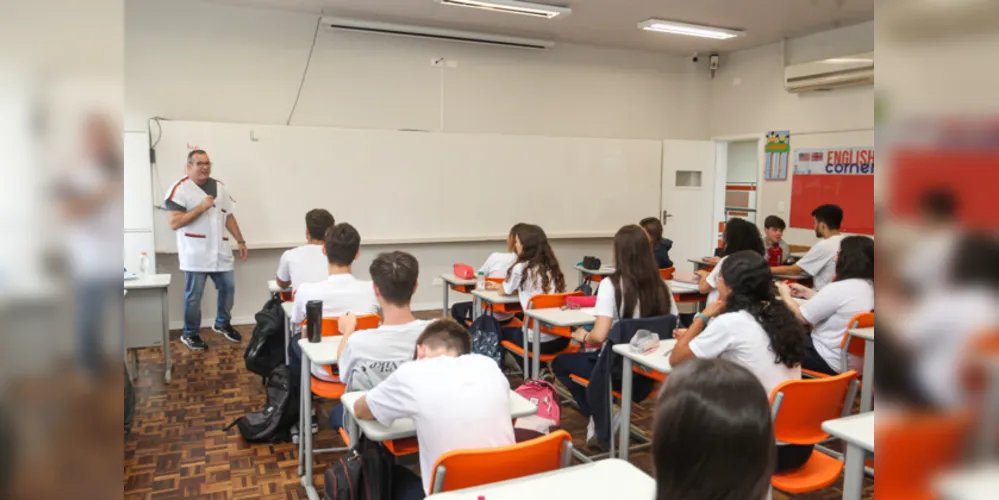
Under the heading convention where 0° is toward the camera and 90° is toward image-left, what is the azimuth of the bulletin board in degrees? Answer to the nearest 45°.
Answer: approximately 45°

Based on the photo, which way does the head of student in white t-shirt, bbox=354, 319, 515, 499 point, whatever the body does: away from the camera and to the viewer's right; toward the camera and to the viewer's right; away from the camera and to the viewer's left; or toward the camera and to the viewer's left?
away from the camera and to the viewer's left

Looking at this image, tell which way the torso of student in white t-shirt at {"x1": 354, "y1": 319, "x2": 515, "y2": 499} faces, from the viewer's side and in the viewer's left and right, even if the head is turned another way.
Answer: facing away from the viewer and to the left of the viewer

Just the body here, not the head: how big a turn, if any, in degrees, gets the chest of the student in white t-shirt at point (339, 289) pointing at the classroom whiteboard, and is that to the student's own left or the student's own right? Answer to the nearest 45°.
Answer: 0° — they already face it

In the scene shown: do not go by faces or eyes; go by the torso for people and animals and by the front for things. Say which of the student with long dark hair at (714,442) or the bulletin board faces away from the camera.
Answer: the student with long dark hair

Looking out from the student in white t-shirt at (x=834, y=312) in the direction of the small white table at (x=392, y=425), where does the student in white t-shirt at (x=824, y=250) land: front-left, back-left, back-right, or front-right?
back-right

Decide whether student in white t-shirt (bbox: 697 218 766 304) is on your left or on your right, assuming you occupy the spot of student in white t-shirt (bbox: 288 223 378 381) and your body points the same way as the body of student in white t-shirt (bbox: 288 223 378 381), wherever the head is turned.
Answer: on your right

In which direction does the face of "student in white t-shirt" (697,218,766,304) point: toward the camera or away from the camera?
away from the camera

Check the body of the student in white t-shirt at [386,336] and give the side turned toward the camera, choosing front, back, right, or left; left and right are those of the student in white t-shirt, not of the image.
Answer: back

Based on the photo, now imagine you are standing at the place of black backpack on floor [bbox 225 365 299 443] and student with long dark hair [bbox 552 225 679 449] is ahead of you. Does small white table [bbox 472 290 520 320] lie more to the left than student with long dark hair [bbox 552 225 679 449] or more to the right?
left

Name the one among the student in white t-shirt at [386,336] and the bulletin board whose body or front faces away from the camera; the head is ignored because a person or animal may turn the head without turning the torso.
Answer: the student in white t-shirt

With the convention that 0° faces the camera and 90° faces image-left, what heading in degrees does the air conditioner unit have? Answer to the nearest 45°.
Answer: approximately 45°

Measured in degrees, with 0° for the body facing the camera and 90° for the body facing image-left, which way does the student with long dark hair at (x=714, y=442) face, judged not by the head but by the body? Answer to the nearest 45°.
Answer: approximately 180°

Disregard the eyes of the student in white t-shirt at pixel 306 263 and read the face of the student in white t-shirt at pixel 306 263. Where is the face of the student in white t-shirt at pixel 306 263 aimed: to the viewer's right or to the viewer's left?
to the viewer's left

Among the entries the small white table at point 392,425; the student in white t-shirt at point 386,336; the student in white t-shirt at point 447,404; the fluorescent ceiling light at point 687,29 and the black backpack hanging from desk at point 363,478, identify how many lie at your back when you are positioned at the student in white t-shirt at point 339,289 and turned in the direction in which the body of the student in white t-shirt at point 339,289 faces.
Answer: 4

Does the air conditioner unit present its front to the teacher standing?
yes

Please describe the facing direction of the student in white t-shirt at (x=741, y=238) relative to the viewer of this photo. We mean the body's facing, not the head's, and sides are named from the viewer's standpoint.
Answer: facing away from the viewer and to the left of the viewer
